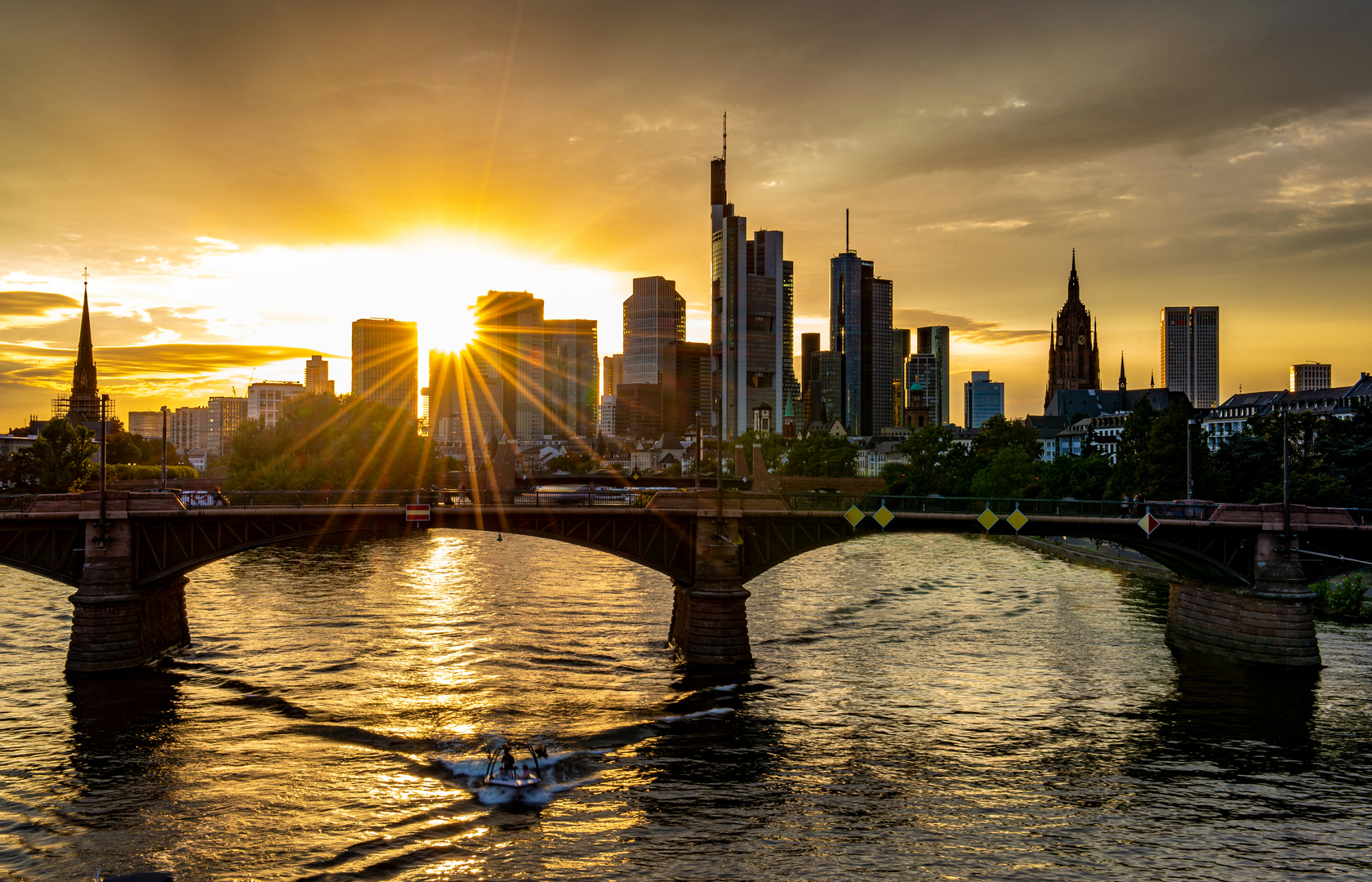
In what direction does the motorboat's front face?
toward the camera
